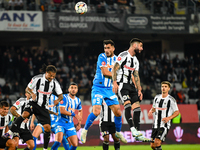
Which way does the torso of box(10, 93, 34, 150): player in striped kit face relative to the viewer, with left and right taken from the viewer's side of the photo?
facing the viewer and to the right of the viewer

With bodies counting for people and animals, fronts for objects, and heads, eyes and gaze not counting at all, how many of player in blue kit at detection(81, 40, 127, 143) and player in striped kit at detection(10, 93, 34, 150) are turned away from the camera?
0

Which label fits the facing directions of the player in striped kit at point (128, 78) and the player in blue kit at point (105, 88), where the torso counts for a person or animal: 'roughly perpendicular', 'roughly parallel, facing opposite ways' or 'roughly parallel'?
roughly parallel
